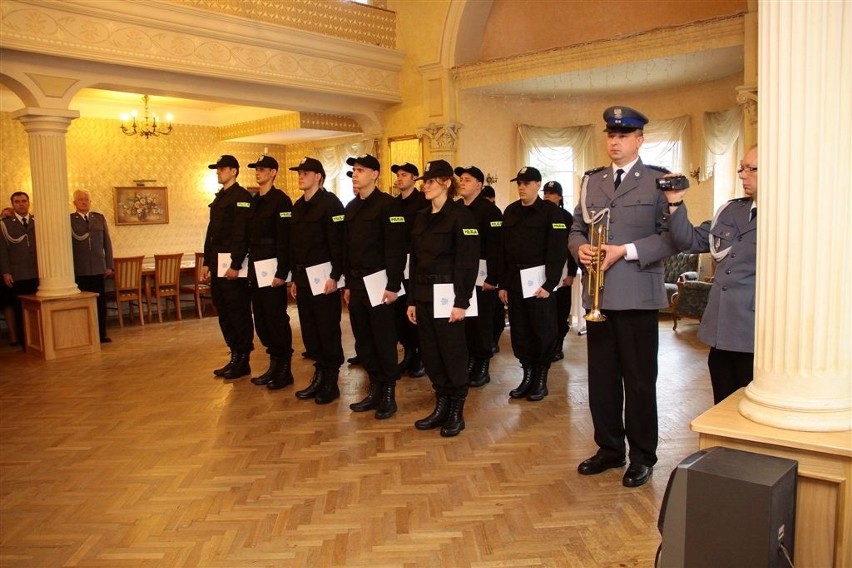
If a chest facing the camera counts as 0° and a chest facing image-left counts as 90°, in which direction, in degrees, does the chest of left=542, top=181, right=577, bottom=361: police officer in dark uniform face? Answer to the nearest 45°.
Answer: approximately 45°

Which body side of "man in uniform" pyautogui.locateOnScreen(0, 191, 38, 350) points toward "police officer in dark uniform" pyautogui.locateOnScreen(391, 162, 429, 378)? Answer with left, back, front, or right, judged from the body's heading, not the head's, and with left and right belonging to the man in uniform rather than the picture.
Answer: front

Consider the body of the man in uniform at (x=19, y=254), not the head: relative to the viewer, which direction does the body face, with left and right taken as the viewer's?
facing the viewer and to the right of the viewer

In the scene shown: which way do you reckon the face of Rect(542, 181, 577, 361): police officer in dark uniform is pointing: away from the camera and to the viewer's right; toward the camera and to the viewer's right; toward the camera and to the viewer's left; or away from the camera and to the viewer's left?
toward the camera and to the viewer's left

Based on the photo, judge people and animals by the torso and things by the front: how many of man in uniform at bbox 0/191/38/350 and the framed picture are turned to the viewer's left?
0

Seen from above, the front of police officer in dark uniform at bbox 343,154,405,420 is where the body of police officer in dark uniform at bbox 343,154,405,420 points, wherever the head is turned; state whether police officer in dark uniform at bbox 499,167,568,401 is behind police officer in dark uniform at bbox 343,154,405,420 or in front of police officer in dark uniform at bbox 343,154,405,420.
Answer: behind

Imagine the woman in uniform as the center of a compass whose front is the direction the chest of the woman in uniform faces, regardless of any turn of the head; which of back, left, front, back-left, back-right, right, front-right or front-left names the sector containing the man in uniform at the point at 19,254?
right

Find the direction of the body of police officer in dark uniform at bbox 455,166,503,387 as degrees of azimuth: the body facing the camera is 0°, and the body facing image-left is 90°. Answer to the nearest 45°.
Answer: approximately 45°

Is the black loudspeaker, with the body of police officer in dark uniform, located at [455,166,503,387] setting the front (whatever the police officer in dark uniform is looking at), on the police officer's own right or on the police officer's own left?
on the police officer's own left

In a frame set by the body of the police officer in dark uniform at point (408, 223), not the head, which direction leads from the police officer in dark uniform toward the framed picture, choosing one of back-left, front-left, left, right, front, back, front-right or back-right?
right

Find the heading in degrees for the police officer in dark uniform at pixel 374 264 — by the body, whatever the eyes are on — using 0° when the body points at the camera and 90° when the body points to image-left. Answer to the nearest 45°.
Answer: approximately 45°

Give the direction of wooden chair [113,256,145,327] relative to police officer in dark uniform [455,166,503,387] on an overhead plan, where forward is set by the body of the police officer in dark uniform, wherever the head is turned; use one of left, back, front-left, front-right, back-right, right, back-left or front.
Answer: right

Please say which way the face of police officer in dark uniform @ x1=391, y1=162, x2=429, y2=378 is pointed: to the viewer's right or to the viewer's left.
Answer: to the viewer's left

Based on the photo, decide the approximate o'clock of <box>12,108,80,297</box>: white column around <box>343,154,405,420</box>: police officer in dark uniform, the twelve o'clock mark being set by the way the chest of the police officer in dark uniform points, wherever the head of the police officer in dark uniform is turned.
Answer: The white column is roughly at 3 o'clock from the police officer in dark uniform.

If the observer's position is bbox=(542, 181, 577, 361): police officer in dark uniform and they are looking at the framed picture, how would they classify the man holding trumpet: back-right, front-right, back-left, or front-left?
back-left

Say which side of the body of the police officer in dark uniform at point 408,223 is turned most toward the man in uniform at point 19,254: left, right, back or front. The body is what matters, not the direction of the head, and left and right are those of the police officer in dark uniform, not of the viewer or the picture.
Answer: right

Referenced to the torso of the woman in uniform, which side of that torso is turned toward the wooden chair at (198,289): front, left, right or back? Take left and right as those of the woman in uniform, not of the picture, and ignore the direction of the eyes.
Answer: right

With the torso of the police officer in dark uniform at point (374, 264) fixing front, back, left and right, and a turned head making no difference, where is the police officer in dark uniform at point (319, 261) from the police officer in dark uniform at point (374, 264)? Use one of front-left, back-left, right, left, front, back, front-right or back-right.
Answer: right
